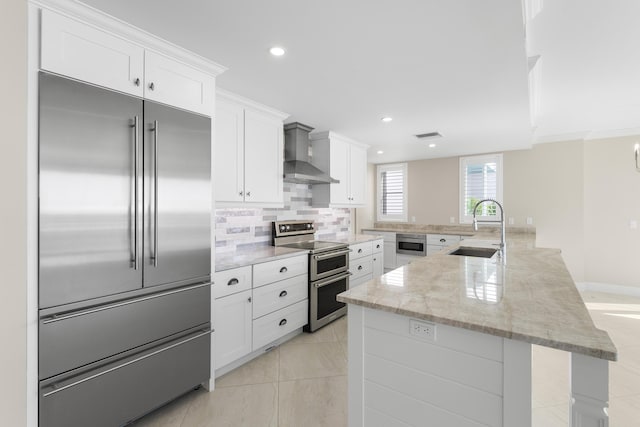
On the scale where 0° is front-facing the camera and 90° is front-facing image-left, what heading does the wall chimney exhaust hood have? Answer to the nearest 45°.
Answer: approximately 315°

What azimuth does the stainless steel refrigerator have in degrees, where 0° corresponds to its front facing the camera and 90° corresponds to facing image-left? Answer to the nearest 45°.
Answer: approximately 315°

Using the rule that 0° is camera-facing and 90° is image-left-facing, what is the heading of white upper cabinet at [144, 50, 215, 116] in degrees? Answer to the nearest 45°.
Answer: approximately 315°

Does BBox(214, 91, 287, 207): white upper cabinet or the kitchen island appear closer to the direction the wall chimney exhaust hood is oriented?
the kitchen island

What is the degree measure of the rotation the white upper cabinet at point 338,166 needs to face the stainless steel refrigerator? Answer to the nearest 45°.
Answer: approximately 90° to its right

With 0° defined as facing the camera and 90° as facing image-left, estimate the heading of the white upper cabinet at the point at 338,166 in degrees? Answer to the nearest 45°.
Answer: approximately 315°
